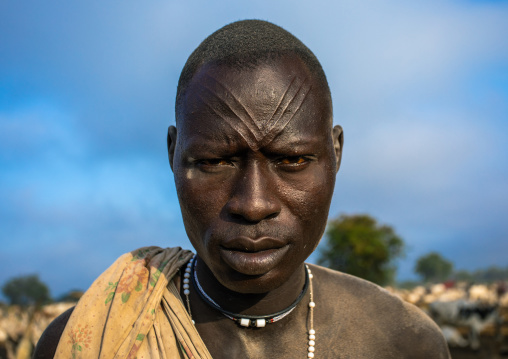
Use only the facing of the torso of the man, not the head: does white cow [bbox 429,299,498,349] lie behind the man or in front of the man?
behind

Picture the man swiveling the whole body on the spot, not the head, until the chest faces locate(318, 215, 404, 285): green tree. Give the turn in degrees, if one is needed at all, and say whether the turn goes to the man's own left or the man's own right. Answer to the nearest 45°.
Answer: approximately 180°

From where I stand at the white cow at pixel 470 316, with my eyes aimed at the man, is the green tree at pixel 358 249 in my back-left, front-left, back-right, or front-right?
back-right

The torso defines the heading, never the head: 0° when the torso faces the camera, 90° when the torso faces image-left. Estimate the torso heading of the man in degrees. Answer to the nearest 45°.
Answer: approximately 0°
